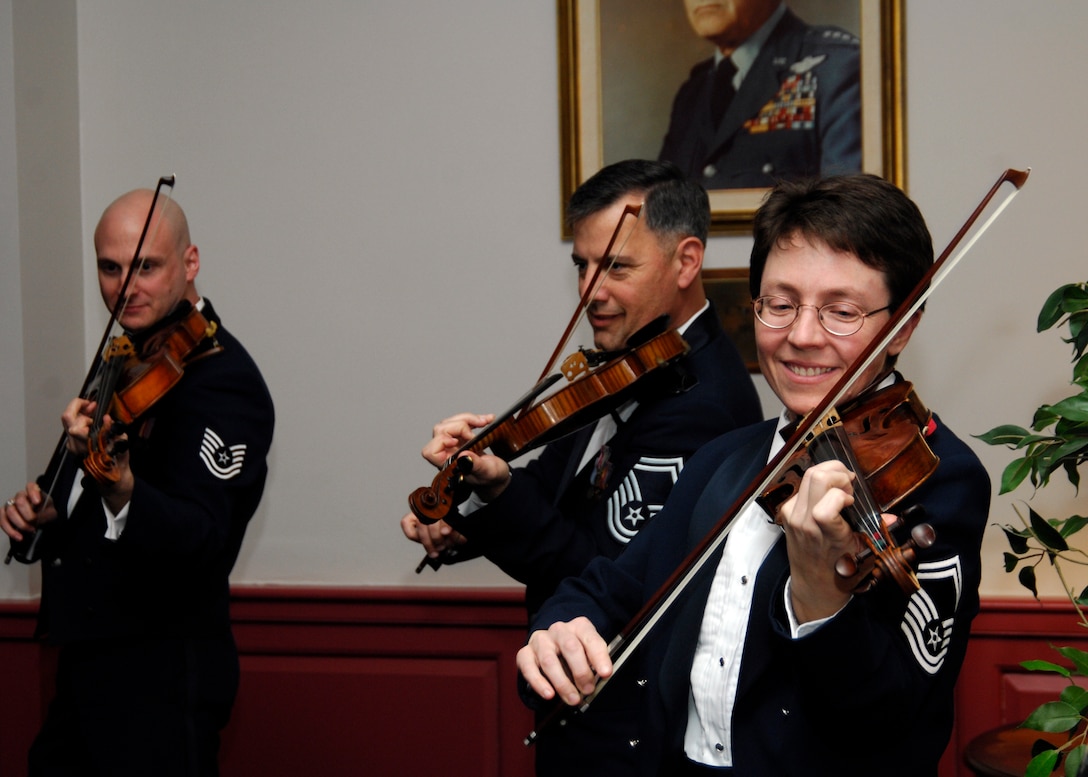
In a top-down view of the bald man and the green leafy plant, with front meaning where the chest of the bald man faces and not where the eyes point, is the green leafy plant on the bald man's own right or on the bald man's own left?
on the bald man's own left

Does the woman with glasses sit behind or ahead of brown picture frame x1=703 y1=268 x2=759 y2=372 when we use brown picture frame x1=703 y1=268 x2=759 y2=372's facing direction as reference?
ahead

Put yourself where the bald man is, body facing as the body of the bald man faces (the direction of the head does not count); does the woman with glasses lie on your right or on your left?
on your left

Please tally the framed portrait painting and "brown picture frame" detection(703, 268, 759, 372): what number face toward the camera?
2

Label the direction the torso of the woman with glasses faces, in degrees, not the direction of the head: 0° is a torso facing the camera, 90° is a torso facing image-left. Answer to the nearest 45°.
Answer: approximately 45°

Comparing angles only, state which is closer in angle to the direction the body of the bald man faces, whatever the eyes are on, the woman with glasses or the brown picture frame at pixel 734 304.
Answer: the woman with glasses

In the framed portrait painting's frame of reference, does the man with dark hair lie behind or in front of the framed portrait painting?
in front
